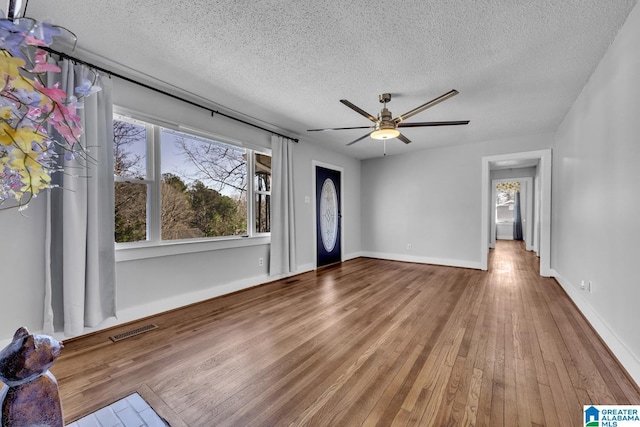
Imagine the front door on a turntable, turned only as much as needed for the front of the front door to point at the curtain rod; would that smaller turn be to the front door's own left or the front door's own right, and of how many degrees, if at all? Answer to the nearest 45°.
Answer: approximately 90° to the front door's own right

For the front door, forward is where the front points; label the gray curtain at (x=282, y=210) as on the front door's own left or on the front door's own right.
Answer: on the front door's own right

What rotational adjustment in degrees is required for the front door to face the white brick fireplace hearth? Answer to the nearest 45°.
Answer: approximately 45° to its right

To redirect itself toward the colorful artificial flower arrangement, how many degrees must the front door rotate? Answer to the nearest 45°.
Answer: approximately 45° to its right

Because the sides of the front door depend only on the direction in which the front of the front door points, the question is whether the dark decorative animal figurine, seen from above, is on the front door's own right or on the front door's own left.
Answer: on the front door's own right

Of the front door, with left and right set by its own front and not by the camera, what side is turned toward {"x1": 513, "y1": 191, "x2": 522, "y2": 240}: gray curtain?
left

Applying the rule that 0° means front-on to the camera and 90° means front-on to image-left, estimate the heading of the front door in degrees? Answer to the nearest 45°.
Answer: approximately 315°

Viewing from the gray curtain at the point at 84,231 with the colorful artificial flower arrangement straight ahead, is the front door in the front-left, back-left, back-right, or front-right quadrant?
back-left

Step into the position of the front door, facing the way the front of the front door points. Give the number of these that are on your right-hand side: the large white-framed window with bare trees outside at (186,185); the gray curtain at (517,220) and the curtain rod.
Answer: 2
